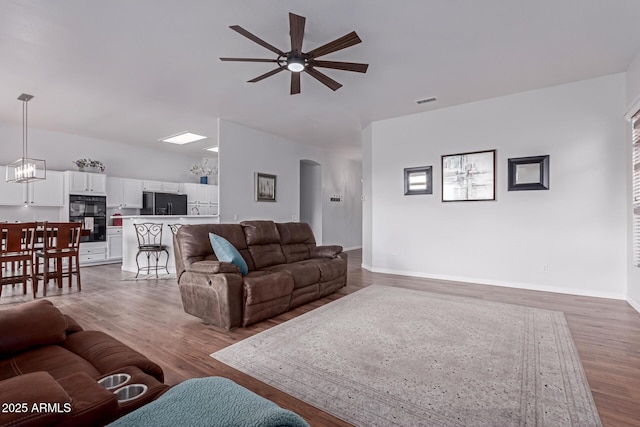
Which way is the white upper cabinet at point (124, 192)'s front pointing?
toward the camera

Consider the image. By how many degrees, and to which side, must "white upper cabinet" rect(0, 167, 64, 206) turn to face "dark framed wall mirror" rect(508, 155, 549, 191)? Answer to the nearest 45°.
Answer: approximately 45° to its left

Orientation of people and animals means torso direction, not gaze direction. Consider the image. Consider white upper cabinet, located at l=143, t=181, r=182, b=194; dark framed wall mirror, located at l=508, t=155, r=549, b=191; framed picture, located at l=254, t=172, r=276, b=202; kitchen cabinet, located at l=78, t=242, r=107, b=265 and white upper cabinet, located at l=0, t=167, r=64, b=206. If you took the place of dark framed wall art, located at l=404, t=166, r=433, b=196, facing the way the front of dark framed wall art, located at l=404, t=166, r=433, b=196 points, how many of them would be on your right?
4

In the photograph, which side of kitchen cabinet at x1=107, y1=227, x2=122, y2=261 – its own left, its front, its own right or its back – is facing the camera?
front

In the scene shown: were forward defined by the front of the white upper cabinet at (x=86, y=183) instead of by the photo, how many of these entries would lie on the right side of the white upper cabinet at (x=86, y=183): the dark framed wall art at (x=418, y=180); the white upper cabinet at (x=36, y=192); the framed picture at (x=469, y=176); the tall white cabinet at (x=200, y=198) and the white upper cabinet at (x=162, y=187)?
1

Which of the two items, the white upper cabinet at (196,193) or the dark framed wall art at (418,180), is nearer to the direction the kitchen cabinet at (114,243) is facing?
the dark framed wall art

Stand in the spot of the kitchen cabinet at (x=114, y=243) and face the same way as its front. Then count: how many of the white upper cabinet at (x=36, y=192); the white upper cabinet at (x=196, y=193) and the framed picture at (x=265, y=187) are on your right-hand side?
1

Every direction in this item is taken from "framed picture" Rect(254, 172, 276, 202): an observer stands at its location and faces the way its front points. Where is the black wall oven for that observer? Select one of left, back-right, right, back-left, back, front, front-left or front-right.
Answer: back-right

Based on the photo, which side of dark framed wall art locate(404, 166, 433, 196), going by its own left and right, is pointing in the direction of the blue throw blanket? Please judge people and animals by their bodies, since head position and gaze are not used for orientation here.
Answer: front

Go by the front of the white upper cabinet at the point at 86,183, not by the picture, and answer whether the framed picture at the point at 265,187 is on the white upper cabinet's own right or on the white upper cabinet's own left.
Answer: on the white upper cabinet's own left

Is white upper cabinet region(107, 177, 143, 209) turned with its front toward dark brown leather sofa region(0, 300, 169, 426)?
yes

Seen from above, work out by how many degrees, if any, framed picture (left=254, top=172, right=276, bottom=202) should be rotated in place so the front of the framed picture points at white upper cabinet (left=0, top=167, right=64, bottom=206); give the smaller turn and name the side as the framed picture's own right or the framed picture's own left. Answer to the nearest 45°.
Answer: approximately 135° to the framed picture's own right

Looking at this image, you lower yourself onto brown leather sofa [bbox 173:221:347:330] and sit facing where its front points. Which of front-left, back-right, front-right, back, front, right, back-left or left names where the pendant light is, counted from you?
back

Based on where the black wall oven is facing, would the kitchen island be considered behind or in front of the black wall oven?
in front

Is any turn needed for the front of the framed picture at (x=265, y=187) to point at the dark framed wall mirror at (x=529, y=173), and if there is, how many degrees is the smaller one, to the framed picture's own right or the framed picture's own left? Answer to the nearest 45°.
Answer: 0° — it already faces it

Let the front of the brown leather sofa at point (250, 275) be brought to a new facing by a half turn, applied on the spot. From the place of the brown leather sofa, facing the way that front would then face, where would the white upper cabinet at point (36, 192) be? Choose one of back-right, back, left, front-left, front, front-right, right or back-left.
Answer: front

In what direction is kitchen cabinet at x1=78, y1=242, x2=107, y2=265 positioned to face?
toward the camera

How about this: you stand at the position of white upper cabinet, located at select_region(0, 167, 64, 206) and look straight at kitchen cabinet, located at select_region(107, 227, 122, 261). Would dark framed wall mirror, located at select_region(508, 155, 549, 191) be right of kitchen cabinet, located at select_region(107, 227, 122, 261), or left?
right

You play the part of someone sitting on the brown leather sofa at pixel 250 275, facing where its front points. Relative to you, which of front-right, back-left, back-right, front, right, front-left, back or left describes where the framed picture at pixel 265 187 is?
back-left
